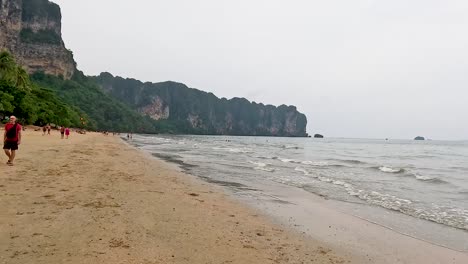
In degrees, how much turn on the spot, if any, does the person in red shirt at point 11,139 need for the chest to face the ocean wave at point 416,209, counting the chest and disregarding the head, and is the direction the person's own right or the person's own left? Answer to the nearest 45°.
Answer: approximately 45° to the person's own left

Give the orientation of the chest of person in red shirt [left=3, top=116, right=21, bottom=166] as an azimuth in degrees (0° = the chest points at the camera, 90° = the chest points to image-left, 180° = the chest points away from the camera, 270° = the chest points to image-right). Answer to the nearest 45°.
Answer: approximately 0°
